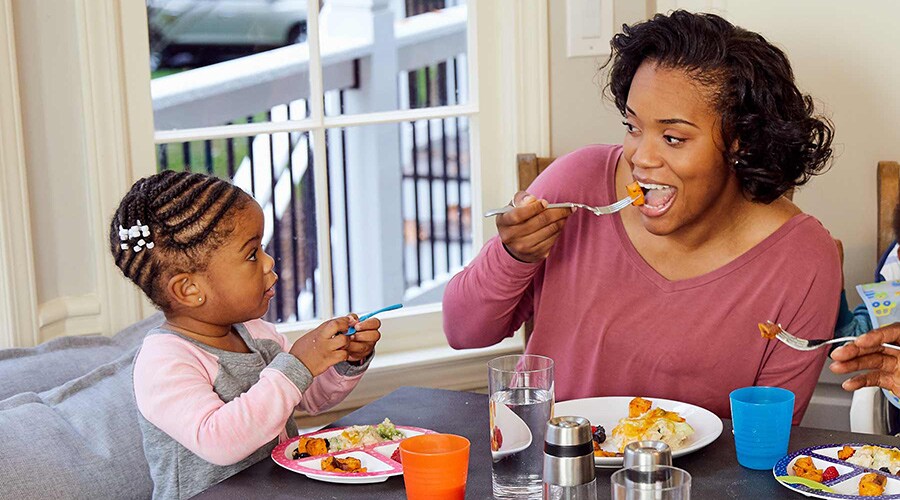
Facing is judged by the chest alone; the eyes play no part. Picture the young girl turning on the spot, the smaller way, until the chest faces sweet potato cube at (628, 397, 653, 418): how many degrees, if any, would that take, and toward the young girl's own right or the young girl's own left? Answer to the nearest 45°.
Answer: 0° — they already face it

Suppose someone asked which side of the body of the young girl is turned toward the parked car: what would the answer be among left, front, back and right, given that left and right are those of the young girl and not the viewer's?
left

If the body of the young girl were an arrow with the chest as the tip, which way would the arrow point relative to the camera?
to the viewer's right

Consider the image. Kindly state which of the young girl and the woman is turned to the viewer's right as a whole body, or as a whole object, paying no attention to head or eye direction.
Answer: the young girl

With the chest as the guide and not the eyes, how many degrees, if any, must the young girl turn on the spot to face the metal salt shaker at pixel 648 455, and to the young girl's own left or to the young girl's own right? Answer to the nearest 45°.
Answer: approximately 45° to the young girl's own right

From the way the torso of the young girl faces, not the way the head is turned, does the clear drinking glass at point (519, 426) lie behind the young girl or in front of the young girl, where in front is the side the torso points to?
in front

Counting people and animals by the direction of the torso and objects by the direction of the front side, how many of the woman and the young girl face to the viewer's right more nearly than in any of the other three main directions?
1

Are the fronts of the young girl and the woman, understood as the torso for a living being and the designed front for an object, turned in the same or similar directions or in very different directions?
very different directions

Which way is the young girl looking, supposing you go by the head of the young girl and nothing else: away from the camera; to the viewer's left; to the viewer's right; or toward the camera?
to the viewer's right

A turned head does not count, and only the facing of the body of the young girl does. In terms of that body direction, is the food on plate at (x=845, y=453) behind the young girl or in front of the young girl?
in front

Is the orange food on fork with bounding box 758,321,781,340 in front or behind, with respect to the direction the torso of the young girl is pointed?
in front

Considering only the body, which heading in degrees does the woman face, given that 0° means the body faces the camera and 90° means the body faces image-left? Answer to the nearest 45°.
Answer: approximately 45°

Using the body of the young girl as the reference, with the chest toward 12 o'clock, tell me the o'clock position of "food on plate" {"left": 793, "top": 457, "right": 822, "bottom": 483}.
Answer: The food on plate is roughly at 1 o'clock from the young girl.
